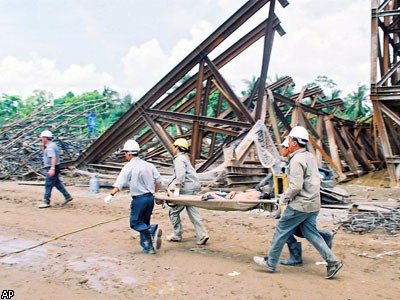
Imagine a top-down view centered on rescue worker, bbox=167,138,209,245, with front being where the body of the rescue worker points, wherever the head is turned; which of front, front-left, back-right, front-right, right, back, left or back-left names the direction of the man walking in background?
front-right

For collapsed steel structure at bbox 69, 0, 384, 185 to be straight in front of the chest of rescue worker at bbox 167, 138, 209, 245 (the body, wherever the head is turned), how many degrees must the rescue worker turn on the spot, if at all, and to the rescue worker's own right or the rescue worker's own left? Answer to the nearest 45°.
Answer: approximately 90° to the rescue worker's own right

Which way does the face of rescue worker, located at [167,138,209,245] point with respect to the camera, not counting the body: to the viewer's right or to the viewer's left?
to the viewer's left

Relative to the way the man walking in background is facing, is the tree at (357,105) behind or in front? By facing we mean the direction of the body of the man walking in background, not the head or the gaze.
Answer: behind

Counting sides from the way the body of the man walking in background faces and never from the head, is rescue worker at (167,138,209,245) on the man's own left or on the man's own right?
on the man's own left

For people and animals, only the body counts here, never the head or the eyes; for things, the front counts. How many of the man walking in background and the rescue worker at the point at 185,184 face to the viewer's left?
2

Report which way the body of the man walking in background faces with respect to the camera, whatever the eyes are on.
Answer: to the viewer's left

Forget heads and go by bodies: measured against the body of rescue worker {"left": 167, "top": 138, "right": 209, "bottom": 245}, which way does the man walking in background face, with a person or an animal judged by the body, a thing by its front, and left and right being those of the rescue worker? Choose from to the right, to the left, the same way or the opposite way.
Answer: the same way

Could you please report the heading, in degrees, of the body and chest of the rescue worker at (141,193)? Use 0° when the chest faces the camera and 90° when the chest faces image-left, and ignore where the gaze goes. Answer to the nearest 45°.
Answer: approximately 135°

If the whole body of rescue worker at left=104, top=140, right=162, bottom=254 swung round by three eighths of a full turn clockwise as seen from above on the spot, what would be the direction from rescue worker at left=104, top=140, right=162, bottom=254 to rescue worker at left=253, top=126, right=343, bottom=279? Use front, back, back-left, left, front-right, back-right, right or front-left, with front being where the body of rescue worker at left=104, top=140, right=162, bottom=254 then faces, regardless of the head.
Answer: front-right

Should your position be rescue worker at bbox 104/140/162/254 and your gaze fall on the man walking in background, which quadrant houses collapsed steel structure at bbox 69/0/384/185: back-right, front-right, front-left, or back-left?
front-right

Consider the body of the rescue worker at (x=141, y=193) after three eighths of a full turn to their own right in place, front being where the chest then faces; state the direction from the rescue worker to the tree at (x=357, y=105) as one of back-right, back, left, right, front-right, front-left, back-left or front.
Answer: front-left

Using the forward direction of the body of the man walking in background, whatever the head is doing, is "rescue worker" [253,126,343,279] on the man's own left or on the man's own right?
on the man's own left

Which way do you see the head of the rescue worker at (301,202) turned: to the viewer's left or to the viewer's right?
to the viewer's left

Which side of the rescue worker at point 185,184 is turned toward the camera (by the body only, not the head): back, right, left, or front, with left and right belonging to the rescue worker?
left
